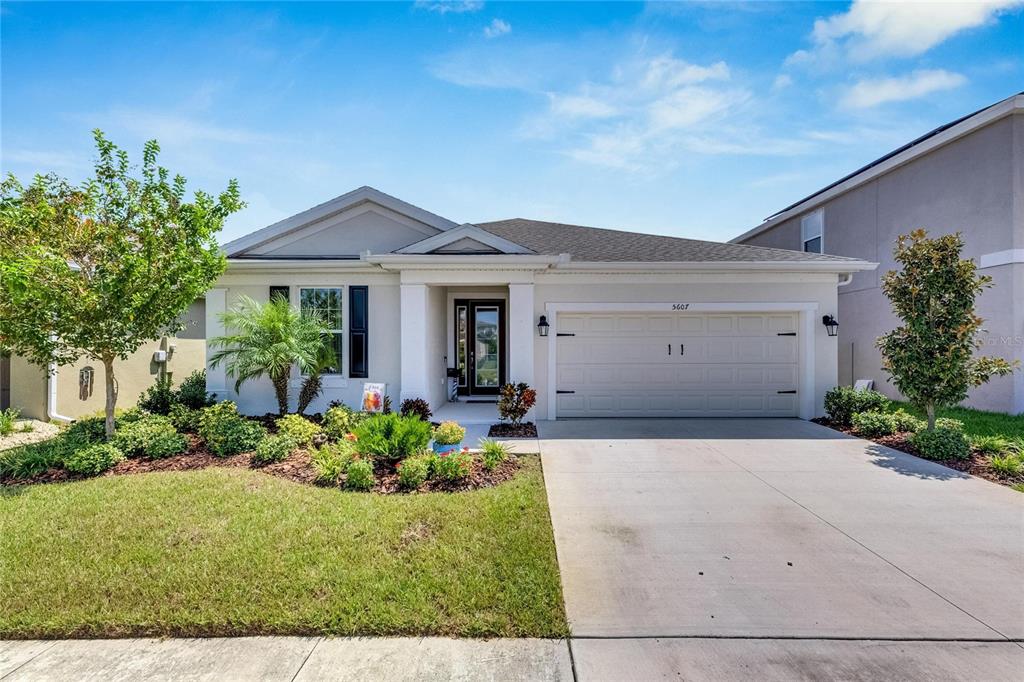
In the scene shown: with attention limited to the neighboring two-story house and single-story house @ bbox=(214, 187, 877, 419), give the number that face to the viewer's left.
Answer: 0

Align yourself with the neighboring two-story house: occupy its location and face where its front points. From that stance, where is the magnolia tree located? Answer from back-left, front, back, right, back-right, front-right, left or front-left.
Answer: front-right

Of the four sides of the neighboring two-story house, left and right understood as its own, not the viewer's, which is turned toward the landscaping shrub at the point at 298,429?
right

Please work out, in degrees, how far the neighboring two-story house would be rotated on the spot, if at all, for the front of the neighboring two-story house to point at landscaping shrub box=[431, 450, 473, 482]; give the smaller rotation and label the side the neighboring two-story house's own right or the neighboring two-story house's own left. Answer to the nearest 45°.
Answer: approximately 90° to the neighboring two-story house's own right

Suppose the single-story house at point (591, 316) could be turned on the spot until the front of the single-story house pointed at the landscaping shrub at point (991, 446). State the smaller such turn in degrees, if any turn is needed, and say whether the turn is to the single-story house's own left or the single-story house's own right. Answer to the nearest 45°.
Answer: approximately 45° to the single-story house's own left

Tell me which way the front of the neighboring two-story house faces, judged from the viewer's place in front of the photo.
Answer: facing the viewer and to the right of the viewer

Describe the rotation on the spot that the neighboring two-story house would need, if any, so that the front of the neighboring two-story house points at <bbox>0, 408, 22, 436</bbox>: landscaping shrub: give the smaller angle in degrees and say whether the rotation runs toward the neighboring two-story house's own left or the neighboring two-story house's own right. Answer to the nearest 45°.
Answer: approximately 90° to the neighboring two-story house's own right

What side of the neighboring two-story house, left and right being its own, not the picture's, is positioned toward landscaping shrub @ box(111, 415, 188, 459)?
right

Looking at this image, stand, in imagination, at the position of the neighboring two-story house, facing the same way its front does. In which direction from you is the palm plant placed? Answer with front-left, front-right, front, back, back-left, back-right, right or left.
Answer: right

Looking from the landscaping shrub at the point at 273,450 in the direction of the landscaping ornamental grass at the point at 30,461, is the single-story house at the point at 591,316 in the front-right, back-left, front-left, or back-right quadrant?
back-right

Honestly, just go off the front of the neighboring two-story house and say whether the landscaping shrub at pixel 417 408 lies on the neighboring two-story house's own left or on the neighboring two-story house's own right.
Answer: on the neighboring two-story house's own right

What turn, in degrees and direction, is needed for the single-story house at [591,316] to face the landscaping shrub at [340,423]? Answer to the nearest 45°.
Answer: approximately 45° to its right

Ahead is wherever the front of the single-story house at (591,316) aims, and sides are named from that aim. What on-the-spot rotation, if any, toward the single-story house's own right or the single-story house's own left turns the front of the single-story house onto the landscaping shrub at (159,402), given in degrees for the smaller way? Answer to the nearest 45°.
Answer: approximately 90° to the single-story house's own right

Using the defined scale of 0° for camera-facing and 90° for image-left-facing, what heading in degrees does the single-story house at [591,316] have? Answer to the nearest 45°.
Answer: approximately 0°
